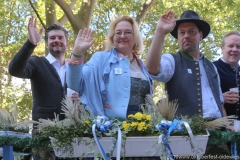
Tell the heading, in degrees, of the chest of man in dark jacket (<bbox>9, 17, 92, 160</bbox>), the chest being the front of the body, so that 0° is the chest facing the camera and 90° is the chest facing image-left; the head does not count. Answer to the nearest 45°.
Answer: approximately 315°

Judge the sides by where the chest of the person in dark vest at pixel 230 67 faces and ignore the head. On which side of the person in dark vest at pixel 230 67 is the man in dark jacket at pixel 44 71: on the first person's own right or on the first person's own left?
on the first person's own right

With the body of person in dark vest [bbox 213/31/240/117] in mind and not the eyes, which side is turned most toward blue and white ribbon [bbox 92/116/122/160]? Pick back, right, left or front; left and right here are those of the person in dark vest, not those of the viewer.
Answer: right

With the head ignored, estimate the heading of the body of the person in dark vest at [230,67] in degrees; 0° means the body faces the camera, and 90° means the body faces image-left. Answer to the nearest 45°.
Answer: approximately 315°
